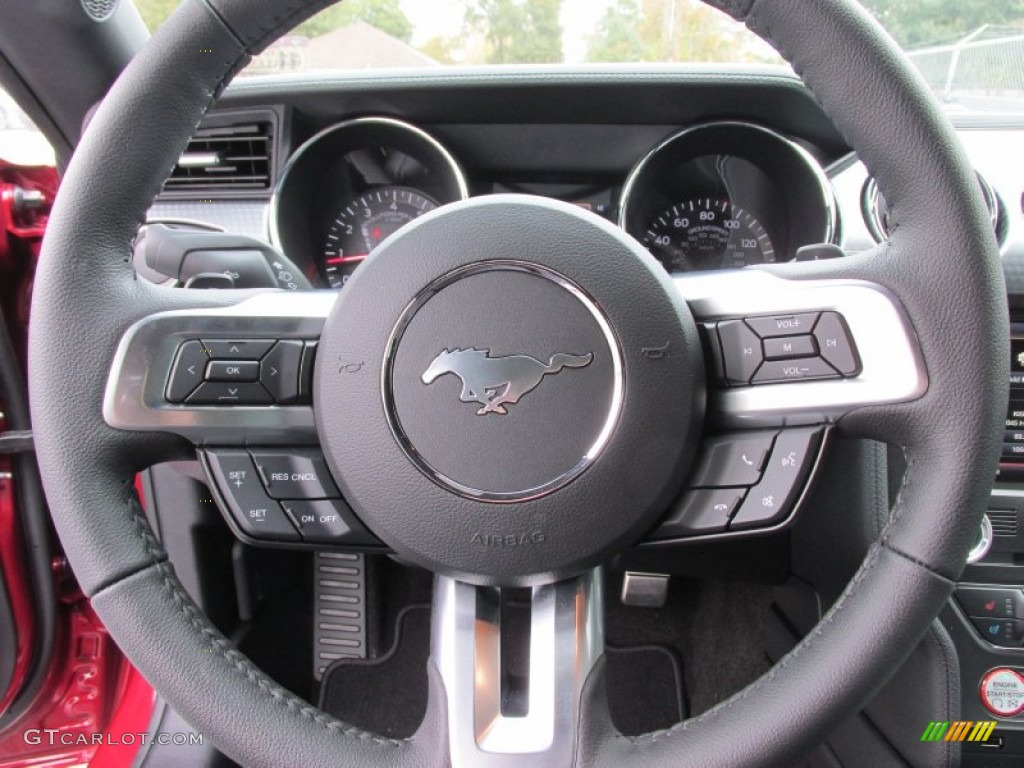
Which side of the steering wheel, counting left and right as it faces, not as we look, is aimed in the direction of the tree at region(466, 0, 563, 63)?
back

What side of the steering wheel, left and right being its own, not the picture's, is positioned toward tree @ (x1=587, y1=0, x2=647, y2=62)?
back

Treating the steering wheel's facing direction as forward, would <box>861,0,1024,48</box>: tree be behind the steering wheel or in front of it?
behind

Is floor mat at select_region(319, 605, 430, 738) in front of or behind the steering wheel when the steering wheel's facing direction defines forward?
behind

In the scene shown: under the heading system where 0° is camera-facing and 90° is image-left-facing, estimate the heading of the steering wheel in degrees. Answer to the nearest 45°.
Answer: approximately 0°

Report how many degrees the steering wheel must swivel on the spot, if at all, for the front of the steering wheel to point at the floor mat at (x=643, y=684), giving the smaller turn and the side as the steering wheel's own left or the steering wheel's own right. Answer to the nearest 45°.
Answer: approximately 180°

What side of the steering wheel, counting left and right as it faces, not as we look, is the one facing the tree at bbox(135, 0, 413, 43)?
back
